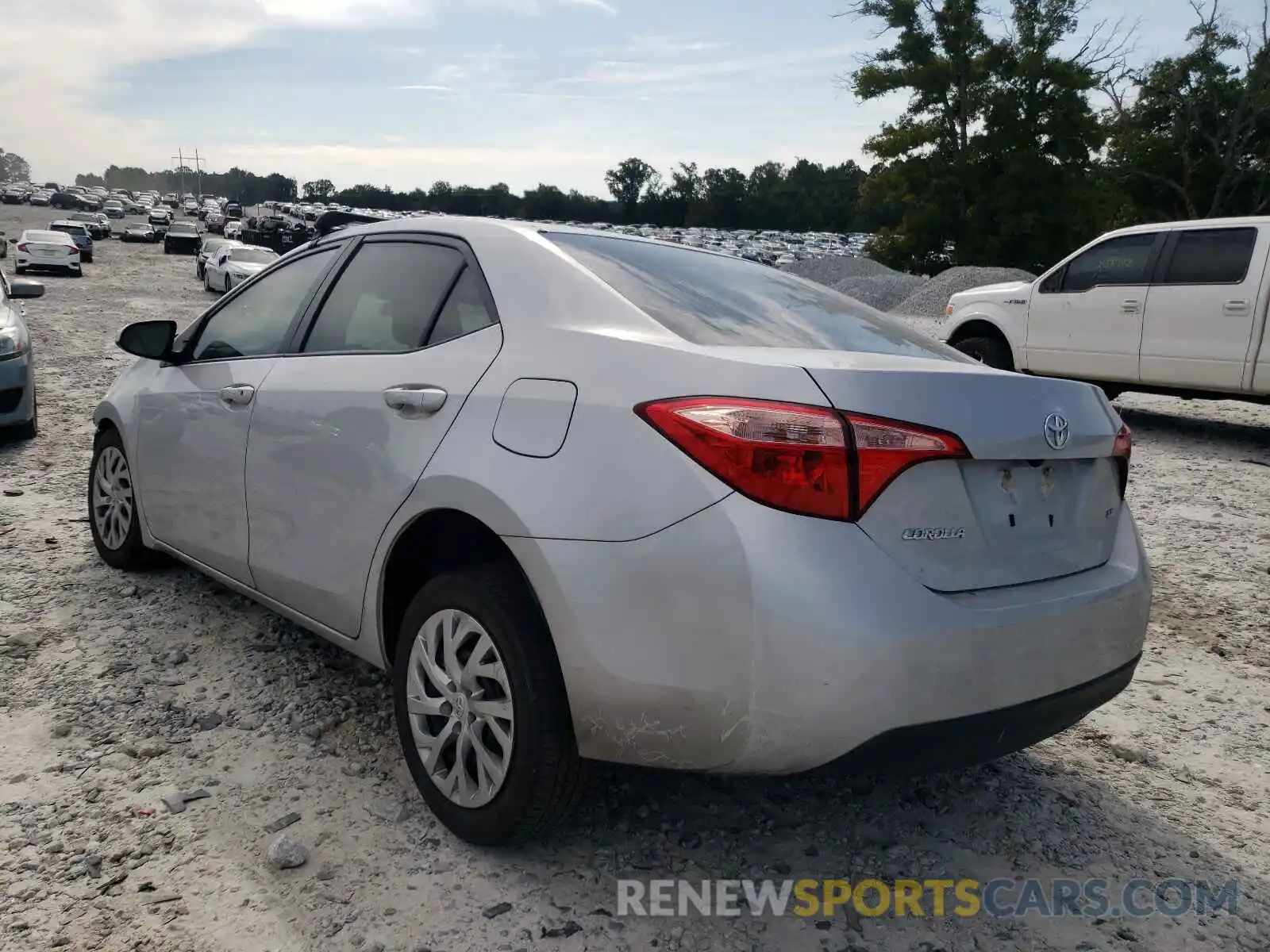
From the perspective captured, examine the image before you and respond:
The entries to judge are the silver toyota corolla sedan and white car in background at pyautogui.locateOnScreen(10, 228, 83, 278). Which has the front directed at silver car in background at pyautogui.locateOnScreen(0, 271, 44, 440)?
the silver toyota corolla sedan

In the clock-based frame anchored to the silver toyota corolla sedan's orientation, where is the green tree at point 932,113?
The green tree is roughly at 2 o'clock from the silver toyota corolla sedan.

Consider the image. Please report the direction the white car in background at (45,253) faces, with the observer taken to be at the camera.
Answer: facing away from the viewer

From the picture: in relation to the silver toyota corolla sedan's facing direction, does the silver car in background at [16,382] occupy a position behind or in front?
in front

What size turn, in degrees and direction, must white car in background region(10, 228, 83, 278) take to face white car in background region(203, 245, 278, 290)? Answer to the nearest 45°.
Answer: approximately 135° to its right

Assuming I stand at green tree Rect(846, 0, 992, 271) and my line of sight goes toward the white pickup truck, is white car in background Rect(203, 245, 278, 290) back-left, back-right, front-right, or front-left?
front-right

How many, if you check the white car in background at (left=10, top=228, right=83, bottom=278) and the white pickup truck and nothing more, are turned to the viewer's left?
1

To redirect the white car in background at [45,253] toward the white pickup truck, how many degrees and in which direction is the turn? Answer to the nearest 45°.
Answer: approximately 180°

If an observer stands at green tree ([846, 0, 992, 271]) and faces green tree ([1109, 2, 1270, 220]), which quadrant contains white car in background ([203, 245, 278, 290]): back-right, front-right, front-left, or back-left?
back-right

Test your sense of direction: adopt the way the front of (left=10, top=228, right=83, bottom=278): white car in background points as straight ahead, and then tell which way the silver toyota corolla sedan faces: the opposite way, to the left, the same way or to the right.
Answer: the same way

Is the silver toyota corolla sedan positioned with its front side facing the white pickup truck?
no

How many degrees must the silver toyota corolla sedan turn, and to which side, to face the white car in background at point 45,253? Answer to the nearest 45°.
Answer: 0° — it already faces it

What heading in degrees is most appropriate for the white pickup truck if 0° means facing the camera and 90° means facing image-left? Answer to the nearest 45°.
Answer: approximately 90°

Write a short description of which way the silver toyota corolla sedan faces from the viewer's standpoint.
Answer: facing away from the viewer and to the left of the viewer

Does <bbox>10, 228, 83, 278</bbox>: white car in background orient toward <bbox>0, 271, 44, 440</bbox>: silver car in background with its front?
no

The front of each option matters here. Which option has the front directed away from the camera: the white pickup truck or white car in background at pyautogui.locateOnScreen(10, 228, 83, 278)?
the white car in background

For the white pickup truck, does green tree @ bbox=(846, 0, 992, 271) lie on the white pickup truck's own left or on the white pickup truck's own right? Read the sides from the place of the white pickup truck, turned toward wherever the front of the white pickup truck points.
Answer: on the white pickup truck's own right

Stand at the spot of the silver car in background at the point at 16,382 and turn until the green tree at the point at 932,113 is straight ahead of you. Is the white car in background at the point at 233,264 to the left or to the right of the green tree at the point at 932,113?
left
